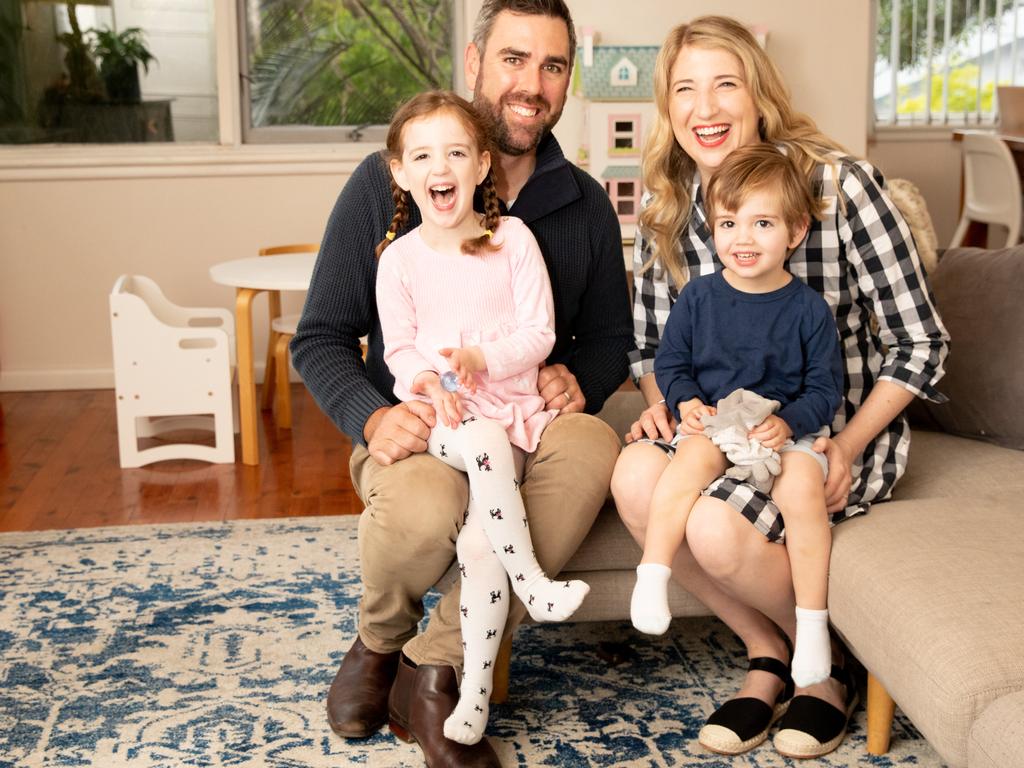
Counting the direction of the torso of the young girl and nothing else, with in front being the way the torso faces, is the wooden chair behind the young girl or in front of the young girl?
behind

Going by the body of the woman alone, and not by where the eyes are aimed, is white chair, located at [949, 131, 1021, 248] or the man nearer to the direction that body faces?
the man

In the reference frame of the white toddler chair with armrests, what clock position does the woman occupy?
The woman is roughly at 2 o'clock from the white toddler chair with armrests.

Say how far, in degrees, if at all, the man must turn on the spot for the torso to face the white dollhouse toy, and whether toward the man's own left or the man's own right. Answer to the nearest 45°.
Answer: approximately 180°

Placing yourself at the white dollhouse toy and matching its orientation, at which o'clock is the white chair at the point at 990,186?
The white chair is roughly at 8 o'clock from the white dollhouse toy.

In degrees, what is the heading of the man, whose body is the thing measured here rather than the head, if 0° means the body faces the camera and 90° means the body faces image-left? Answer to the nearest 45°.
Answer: approximately 0°

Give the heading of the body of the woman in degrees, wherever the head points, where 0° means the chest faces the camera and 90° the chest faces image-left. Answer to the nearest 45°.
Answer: approximately 45°

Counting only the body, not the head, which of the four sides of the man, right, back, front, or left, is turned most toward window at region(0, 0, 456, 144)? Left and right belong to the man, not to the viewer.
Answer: back

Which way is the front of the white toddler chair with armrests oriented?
to the viewer's right

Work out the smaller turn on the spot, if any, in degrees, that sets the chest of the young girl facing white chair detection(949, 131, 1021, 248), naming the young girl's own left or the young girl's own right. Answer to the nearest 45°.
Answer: approximately 135° to the young girl's own left

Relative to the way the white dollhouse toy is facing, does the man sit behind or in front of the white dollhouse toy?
in front

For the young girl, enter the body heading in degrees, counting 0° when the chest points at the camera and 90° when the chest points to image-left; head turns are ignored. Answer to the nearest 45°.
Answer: approximately 0°
